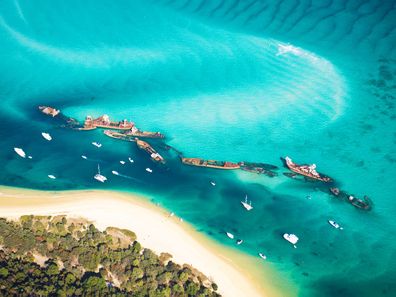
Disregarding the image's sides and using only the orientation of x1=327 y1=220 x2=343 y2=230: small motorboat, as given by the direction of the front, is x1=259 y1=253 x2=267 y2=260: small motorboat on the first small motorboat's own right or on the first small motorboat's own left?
on the first small motorboat's own left

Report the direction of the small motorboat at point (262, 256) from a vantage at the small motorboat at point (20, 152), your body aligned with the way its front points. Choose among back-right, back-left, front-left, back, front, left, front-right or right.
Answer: back

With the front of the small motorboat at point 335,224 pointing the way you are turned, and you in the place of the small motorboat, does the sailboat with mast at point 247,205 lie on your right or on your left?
on your left

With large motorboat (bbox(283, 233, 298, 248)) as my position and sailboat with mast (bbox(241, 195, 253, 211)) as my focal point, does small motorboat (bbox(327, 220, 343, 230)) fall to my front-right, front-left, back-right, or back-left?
back-right

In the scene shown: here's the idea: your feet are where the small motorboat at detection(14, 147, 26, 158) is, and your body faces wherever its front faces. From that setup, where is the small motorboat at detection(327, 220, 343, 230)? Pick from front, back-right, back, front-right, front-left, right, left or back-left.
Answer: back

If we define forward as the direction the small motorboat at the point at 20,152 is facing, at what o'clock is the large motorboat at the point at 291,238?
the large motorboat at the point at 291,238 is roughly at 6 o'clock from the small motorboat at the point at 20,152.

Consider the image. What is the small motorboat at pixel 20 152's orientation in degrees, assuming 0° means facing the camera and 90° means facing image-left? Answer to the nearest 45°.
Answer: approximately 135°

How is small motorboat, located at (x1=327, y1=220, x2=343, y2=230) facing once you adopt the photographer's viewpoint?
facing away from the viewer and to the left of the viewer

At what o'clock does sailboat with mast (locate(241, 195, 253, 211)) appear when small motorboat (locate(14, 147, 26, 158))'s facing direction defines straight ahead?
The sailboat with mast is roughly at 6 o'clock from the small motorboat.

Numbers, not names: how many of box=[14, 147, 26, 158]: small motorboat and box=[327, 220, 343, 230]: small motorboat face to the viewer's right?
0

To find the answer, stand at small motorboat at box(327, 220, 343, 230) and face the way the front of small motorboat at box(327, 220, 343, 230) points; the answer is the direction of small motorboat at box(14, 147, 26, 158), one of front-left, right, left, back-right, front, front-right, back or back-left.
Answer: front-left
